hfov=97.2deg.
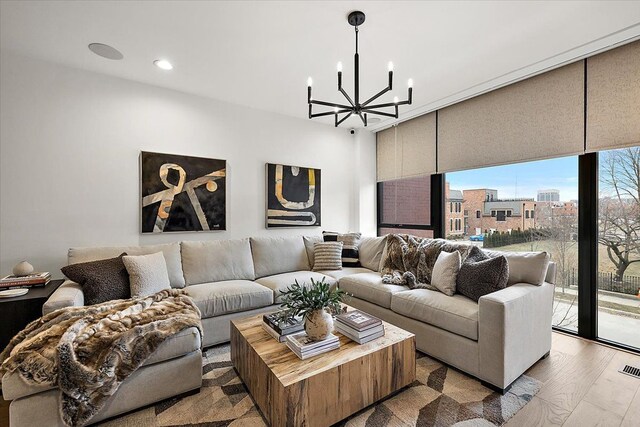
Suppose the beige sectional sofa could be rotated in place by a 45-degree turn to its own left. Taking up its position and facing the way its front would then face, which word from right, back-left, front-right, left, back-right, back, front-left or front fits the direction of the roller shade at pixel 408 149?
left

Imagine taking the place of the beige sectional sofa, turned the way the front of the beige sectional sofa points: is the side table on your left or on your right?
on your right

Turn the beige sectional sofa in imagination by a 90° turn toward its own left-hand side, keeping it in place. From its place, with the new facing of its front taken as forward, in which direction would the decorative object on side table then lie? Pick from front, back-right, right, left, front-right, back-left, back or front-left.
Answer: back

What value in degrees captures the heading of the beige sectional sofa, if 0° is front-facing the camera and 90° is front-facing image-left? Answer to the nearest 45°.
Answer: approximately 0°

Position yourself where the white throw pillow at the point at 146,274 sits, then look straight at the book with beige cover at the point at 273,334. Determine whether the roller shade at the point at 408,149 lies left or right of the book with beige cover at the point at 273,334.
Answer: left

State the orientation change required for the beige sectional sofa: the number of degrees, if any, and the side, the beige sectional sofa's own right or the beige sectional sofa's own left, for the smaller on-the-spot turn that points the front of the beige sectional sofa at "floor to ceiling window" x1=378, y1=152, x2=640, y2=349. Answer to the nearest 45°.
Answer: approximately 90° to the beige sectional sofa's own left

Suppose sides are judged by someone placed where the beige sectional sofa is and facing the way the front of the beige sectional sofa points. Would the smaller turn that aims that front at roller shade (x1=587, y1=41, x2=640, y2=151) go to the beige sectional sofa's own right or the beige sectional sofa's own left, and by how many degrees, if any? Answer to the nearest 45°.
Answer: approximately 90° to the beige sectional sofa's own left

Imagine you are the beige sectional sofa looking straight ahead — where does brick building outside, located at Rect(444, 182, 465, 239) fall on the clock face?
The brick building outside is roughly at 8 o'clock from the beige sectional sofa.

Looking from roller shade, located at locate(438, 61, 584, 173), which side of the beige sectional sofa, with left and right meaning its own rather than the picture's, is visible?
left

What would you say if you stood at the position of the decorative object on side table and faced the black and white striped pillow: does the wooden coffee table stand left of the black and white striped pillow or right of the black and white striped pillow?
right
